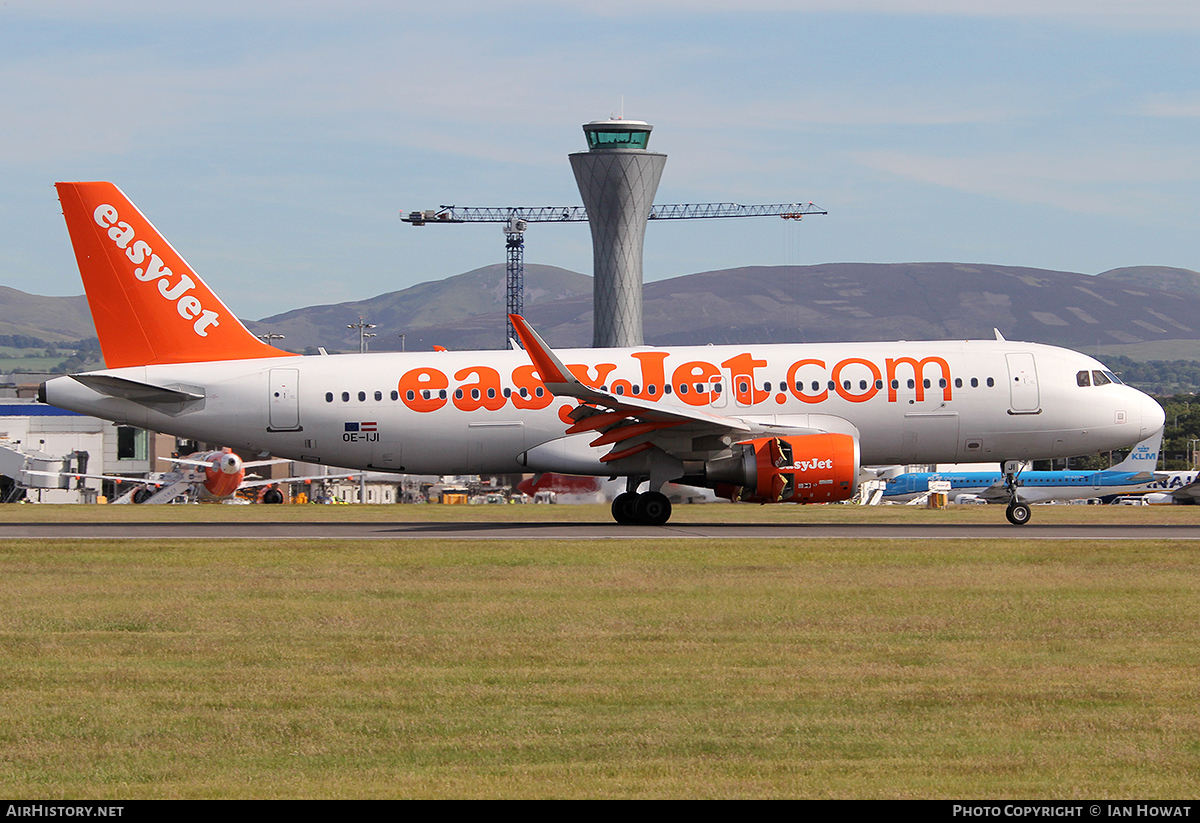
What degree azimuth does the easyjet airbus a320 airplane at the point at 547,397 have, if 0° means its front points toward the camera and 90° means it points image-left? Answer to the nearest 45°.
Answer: approximately 270°
